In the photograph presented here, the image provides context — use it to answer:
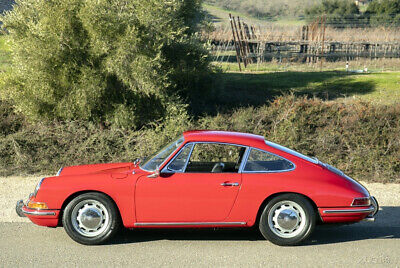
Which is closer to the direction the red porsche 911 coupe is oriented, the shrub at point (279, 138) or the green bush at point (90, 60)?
the green bush

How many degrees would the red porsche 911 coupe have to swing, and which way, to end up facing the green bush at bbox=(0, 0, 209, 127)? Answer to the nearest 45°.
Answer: approximately 90° to its right

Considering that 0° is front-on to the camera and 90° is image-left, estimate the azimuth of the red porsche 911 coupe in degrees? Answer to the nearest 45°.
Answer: approximately 90°

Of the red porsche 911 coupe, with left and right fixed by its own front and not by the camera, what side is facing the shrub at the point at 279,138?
right
